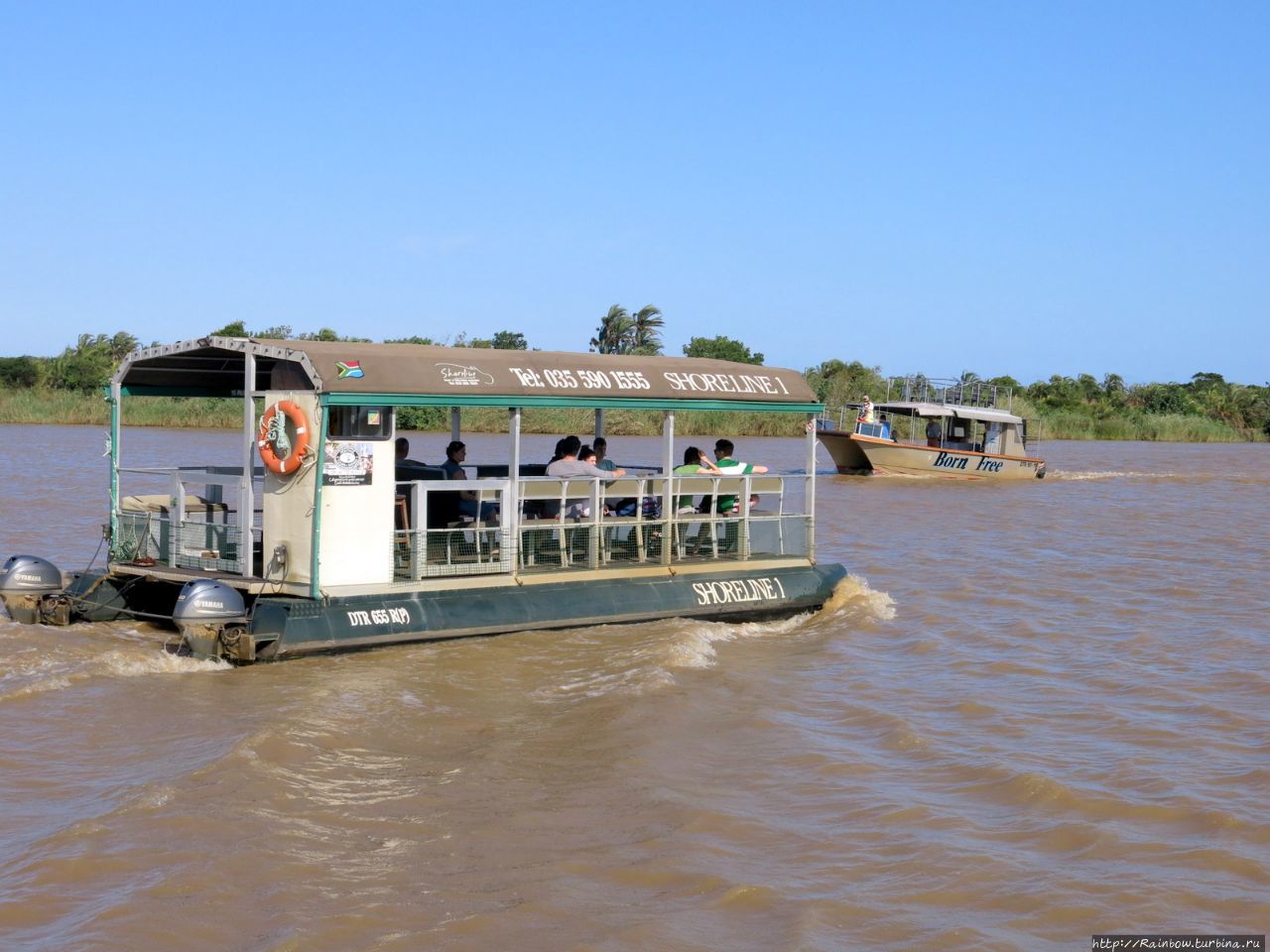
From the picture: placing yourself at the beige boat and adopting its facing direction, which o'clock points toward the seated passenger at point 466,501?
The seated passenger is roughly at 11 o'clock from the beige boat.

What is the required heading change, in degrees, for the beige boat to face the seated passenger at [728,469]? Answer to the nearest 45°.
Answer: approximately 45° to its left

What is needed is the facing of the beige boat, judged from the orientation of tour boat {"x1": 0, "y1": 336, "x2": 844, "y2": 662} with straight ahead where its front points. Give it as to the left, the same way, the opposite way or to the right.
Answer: the opposite way

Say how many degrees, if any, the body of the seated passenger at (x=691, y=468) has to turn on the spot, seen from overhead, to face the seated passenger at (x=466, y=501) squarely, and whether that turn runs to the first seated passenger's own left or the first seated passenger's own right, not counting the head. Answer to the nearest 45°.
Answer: approximately 90° to the first seated passenger's own left

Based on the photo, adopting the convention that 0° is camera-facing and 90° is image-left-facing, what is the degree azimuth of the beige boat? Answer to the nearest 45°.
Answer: approximately 45°

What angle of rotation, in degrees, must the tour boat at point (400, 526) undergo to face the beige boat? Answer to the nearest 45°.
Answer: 0° — it already faces it

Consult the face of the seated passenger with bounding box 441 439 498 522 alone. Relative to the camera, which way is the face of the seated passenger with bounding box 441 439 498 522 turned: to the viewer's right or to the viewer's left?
to the viewer's right

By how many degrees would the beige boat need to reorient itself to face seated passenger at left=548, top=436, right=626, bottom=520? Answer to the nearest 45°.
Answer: approximately 45° to its left

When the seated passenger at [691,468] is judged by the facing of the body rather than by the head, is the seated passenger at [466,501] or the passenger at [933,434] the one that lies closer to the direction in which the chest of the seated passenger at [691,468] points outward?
the passenger

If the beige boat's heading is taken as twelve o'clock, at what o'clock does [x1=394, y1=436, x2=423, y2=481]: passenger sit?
The passenger is roughly at 11 o'clock from the beige boat.

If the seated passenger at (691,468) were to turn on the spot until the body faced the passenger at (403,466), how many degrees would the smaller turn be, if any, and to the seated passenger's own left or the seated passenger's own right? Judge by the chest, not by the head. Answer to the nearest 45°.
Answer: approximately 90° to the seated passenger's own left
